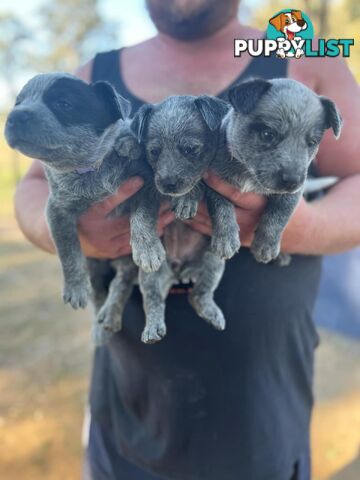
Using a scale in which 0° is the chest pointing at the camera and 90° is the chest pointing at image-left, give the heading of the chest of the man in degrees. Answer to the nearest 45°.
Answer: approximately 0°

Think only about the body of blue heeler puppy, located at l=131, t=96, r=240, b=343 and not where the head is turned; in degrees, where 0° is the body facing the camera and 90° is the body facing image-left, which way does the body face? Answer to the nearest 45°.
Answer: approximately 0°
